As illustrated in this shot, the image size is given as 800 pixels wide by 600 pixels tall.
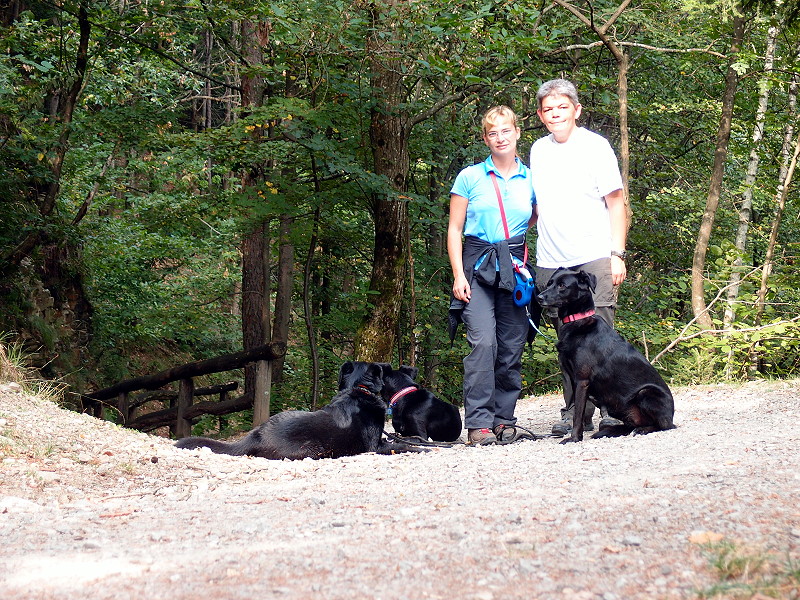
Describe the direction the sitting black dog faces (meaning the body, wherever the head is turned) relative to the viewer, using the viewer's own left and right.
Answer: facing to the left of the viewer

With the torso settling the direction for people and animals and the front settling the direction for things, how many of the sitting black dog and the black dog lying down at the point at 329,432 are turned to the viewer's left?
1

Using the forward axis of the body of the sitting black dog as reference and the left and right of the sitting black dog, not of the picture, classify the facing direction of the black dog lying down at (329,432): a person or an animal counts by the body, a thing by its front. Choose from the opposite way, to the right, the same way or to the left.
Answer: the opposite way

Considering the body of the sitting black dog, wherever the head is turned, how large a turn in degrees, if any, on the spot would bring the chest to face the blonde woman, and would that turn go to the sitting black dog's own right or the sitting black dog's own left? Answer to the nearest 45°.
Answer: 0° — it already faces them

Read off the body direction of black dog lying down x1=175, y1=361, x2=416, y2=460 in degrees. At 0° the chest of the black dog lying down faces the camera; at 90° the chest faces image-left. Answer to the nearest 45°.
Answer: approximately 270°

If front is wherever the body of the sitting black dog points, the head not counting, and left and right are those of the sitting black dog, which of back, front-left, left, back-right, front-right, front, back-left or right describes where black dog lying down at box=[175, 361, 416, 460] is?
front

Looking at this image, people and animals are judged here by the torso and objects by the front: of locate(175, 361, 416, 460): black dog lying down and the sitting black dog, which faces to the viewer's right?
the black dog lying down
